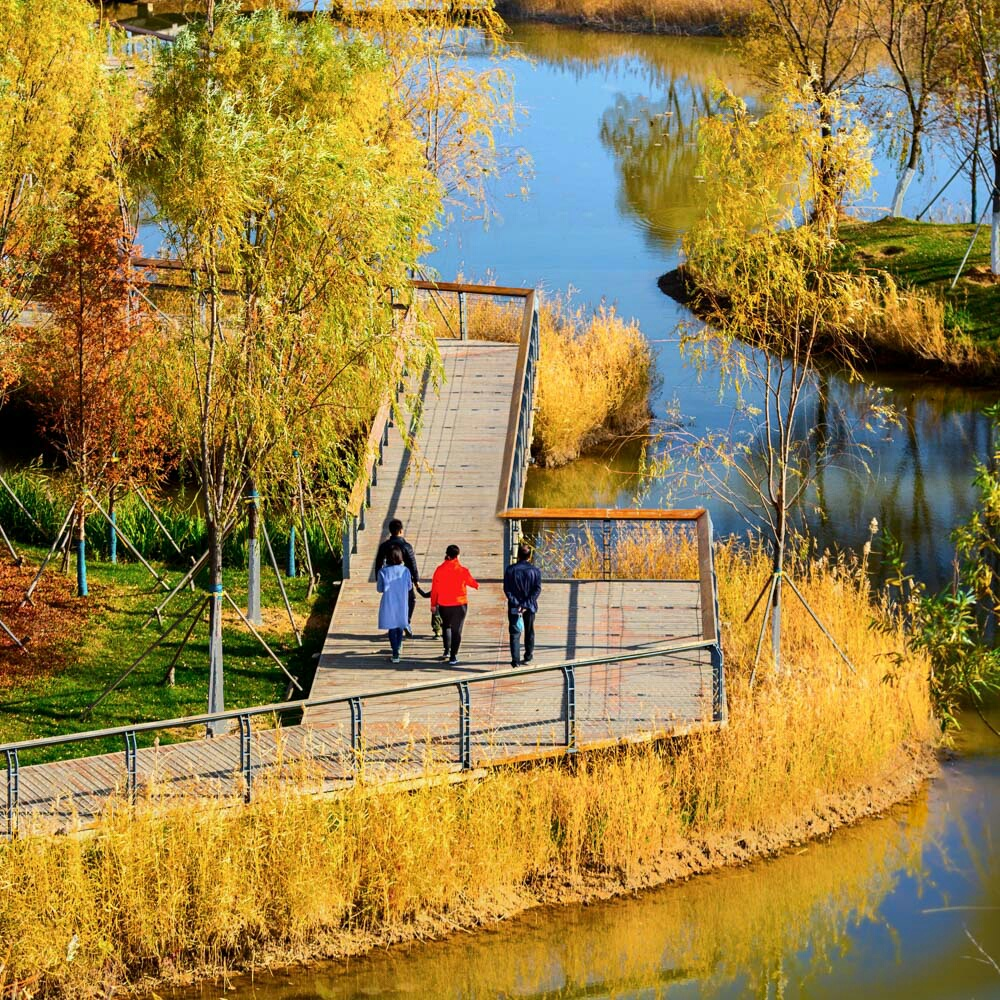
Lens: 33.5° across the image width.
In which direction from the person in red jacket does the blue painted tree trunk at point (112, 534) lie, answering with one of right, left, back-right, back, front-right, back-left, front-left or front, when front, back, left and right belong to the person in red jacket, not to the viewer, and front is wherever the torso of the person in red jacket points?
front-left

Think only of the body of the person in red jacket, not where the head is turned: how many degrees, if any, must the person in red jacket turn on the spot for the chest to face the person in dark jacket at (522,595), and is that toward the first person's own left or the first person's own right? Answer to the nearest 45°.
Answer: approximately 90° to the first person's own right

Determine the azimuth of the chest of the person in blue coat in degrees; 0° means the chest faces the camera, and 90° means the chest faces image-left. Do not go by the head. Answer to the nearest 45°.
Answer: approximately 180°

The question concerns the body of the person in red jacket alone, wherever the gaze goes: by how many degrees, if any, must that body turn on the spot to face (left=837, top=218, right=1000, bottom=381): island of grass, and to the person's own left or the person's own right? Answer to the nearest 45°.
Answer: approximately 45° to the person's own right

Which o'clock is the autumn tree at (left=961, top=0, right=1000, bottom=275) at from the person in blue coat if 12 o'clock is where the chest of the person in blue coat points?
The autumn tree is roughly at 1 o'clock from the person in blue coat.

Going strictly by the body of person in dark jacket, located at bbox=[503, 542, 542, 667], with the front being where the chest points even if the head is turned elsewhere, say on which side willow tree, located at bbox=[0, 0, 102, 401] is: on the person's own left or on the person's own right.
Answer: on the person's own left

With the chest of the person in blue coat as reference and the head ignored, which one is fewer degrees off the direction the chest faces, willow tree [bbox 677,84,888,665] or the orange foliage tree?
the orange foliage tree

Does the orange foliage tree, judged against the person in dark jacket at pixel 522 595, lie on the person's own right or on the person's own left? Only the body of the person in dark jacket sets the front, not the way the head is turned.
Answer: on the person's own left

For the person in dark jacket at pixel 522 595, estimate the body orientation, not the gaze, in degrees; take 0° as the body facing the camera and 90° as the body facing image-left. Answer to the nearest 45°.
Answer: approximately 180°

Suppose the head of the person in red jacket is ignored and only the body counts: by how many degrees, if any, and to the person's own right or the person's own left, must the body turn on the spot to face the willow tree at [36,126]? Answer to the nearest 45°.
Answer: approximately 45° to the person's own left

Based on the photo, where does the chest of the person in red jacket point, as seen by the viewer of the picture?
away from the camera
